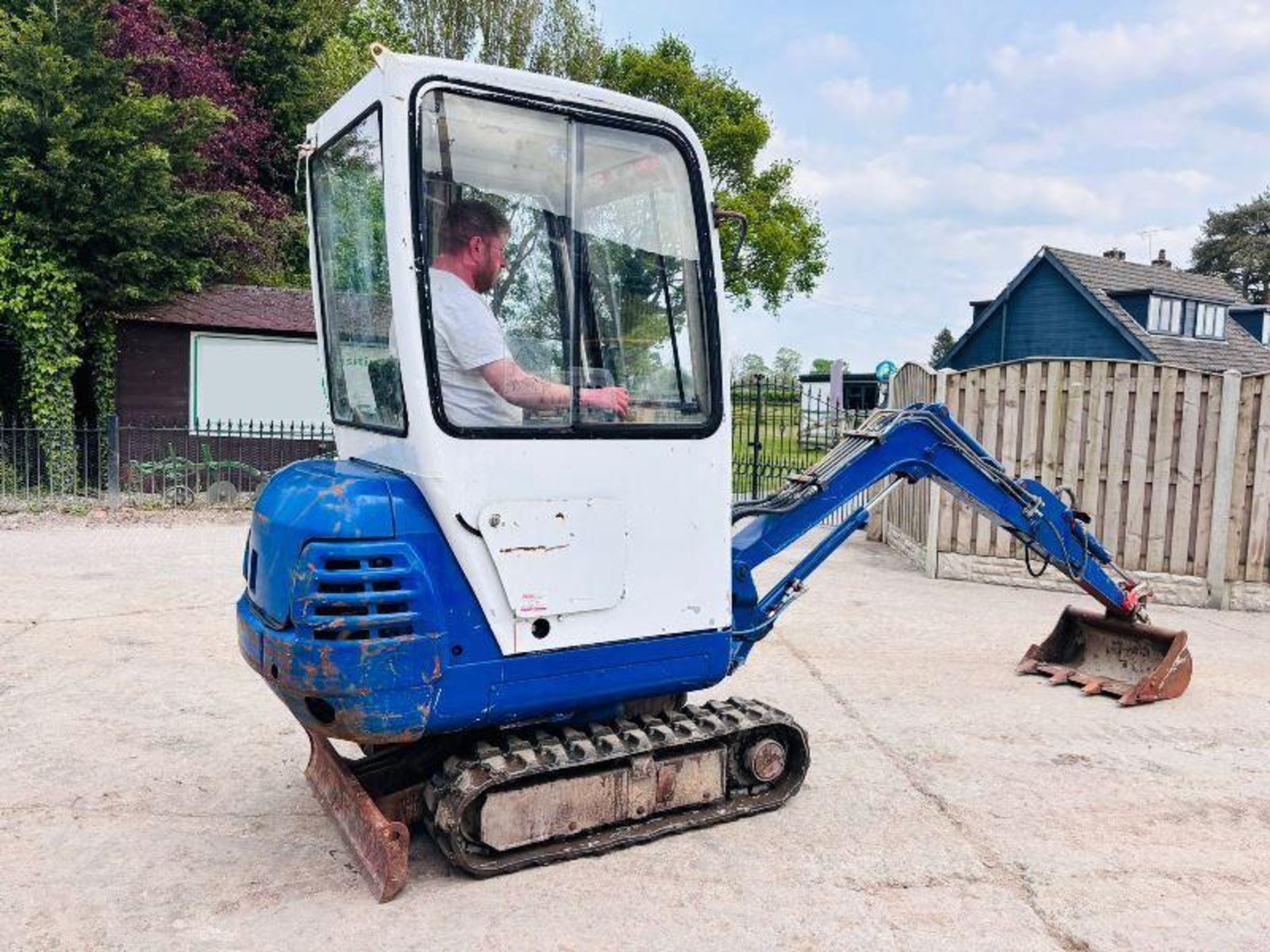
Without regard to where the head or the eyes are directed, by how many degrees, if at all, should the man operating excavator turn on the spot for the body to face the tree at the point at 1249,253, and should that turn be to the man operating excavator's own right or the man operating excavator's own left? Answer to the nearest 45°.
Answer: approximately 45° to the man operating excavator's own left

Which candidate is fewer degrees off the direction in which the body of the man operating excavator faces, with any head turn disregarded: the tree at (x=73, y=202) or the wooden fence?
the wooden fence

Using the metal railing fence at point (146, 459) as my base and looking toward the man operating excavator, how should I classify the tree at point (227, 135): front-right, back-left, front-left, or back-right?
back-left

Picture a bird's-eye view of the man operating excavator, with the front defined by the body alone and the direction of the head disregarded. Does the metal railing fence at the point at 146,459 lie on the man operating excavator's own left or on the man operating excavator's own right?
on the man operating excavator's own left

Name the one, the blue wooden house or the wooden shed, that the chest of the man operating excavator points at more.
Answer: the blue wooden house

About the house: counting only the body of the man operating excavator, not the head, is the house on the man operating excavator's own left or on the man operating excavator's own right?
on the man operating excavator's own left

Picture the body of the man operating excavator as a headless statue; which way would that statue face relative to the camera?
to the viewer's right

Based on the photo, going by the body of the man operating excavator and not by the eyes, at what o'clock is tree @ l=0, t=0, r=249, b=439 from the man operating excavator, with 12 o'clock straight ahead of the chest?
The tree is roughly at 8 o'clock from the man operating excavator.

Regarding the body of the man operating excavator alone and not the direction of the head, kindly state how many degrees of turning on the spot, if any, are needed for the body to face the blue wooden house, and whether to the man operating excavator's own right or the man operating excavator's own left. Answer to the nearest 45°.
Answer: approximately 45° to the man operating excavator's own left

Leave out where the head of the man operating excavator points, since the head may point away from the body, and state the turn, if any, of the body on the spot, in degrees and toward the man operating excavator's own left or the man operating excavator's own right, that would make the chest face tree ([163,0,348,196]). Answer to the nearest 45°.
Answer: approximately 90° to the man operating excavator's own left
